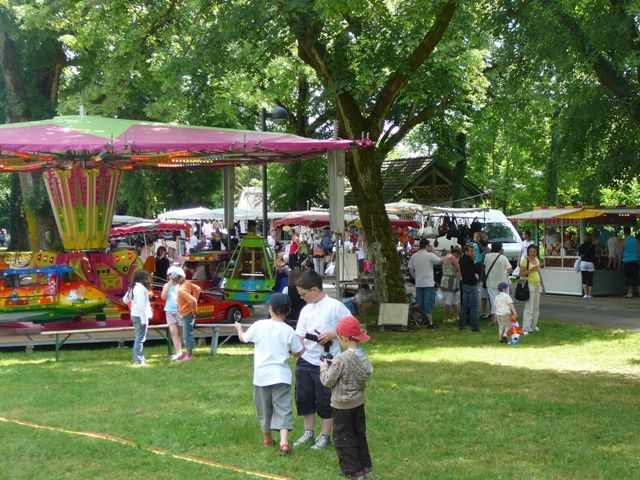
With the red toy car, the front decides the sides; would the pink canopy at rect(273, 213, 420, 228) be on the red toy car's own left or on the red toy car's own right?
on the red toy car's own left

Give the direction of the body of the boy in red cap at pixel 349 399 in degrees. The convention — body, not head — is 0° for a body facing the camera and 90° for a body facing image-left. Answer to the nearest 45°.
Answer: approximately 135°

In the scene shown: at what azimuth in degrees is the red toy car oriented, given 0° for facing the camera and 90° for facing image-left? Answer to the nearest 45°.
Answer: approximately 270°

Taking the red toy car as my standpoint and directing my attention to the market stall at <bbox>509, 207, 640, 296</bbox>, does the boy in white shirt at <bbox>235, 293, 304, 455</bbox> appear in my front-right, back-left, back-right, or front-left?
back-right

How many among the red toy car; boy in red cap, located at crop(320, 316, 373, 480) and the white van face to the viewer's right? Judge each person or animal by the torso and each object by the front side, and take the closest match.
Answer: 2

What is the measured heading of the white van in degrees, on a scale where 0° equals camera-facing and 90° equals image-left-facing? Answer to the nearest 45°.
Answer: approximately 270°

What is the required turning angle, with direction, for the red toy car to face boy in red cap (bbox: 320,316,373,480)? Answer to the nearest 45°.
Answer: approximately 90° to its right

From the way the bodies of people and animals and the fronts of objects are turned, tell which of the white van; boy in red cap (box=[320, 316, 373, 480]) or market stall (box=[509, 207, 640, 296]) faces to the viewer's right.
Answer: the white van

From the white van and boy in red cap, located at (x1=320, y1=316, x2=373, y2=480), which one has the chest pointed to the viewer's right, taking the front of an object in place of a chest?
the white van

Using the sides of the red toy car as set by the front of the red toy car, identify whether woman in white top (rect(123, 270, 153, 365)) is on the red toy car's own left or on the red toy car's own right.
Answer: on the red toy car's own right
